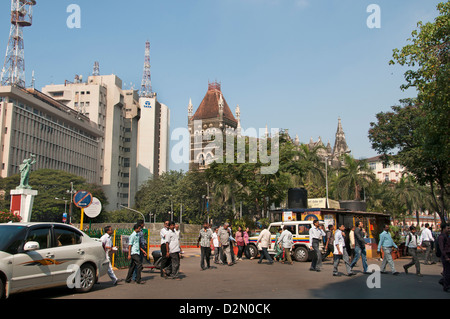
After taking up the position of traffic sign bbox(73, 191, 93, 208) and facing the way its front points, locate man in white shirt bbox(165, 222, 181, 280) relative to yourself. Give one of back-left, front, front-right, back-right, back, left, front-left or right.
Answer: front-left

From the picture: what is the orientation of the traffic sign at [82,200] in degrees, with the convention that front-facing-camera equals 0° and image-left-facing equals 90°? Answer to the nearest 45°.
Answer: approximately 0°

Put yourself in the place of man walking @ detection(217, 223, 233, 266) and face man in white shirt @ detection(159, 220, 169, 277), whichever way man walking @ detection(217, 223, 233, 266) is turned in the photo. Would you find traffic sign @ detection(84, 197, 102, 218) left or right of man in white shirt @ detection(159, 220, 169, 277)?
right

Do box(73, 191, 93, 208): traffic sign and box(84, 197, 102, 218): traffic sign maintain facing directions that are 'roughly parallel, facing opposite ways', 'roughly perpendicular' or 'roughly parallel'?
roughly parallel

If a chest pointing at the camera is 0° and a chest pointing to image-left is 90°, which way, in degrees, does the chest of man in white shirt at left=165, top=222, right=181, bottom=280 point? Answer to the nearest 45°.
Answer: approximately 315°

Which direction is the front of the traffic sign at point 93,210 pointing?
toward the camera

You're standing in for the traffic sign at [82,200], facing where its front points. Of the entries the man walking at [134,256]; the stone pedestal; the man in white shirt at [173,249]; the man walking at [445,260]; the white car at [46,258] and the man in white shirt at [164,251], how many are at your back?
1

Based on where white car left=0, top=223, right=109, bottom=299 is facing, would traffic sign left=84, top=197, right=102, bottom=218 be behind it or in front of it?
behind

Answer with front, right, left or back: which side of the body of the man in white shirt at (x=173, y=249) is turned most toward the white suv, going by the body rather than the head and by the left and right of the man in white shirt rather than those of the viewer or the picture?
left
